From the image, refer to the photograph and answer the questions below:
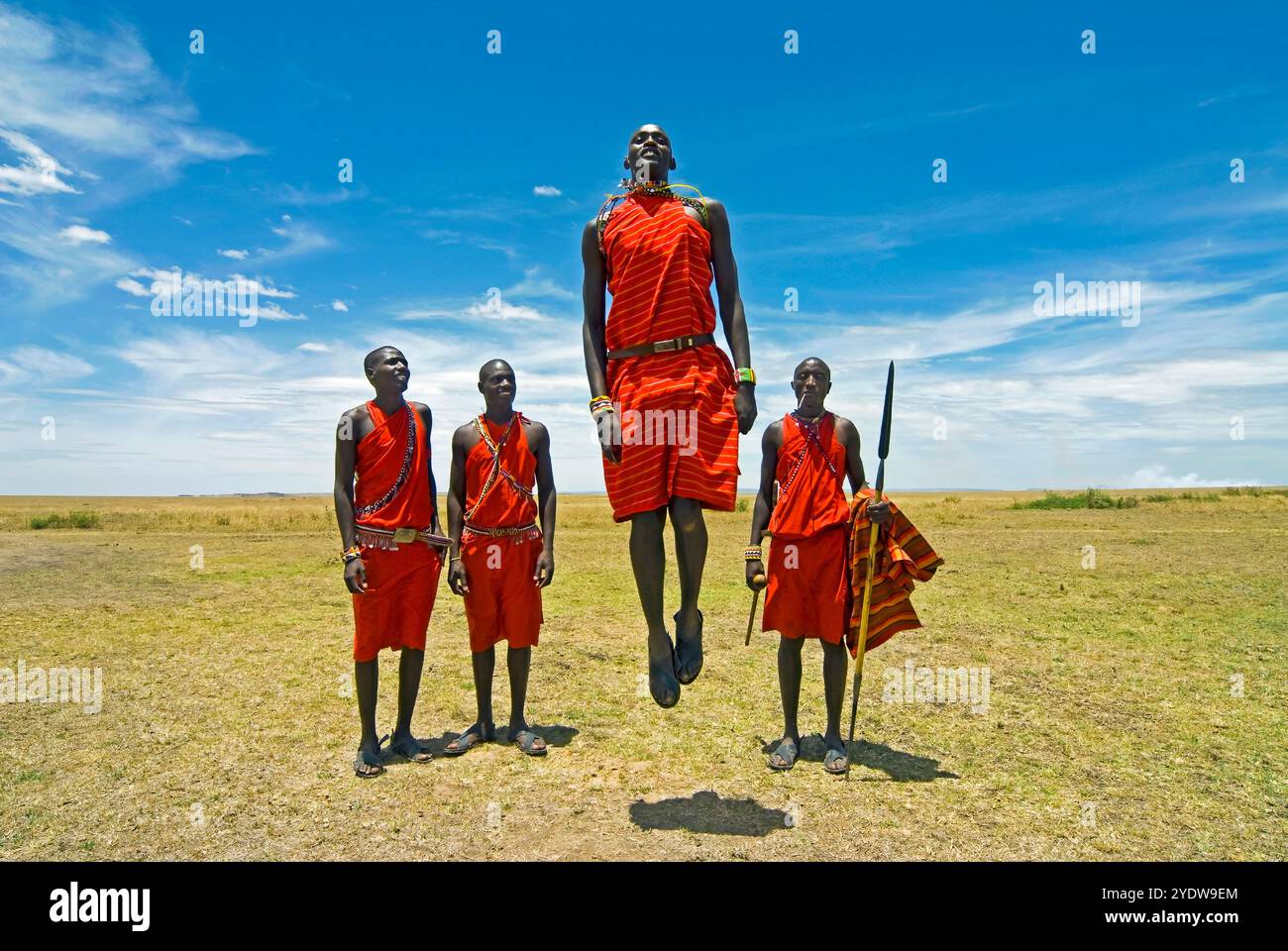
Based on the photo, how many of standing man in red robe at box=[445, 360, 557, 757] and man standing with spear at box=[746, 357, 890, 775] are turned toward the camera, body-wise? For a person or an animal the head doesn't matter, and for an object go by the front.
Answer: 2

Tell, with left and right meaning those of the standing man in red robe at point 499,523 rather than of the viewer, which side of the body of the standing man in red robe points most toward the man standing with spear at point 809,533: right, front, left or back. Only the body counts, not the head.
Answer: left

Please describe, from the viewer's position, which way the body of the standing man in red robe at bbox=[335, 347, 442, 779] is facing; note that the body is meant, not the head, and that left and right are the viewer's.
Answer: facing the viewer and to the right of the viewer

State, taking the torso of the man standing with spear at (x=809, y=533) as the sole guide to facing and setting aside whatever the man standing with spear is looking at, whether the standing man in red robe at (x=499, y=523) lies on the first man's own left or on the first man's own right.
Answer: on the first man's own right

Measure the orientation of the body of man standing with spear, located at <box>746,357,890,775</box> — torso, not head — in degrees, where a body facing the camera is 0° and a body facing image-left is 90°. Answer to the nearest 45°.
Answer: approximately 0°

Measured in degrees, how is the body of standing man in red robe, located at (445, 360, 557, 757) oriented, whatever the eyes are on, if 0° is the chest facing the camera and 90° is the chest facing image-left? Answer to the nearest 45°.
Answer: approximately 0°

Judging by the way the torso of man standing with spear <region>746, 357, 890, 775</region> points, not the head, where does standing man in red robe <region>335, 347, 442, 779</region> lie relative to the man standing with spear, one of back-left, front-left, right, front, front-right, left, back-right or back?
right

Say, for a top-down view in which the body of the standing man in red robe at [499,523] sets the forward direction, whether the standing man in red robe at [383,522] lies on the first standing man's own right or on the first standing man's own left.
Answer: on the first standing man's own right
